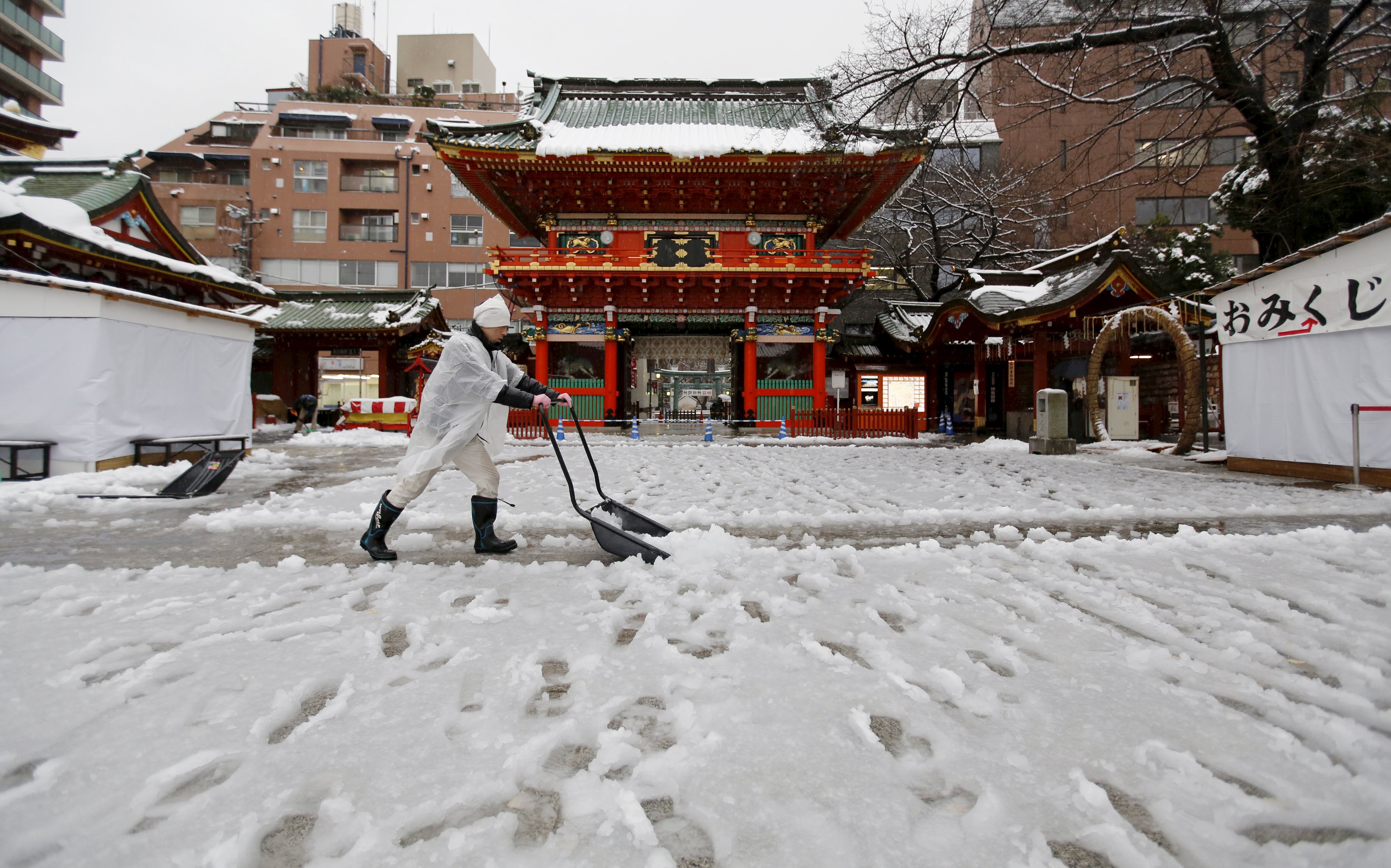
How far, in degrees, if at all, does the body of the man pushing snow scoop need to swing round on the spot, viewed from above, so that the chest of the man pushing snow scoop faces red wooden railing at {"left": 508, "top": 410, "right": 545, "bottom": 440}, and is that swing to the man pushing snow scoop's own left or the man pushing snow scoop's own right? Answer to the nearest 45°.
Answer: approximately 90° to the man pushing snow scoop's own left

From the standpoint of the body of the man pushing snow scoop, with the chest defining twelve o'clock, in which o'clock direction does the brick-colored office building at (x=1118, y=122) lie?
The brick-colored office building is roughly at 11 o'clock from the man pushing snow scoop.

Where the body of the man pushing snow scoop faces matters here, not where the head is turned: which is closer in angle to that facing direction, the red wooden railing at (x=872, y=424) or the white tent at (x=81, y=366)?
the red wooden railing

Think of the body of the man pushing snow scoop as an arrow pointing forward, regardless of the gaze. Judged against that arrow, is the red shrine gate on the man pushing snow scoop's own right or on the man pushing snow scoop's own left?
on the man pushing snow scoop's own left

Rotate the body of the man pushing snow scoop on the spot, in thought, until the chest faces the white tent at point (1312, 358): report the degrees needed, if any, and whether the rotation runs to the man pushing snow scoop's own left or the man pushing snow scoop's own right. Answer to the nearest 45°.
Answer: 0° — they already face it

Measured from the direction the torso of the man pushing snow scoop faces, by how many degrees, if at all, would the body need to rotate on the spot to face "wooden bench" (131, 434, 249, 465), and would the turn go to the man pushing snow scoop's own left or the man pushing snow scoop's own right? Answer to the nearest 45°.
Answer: approximately 135° to the man pushing snow scoop's own left

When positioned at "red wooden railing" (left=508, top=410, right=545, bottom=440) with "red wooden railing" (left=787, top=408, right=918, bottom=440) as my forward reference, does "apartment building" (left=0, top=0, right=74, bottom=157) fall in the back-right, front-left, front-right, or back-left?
back-left

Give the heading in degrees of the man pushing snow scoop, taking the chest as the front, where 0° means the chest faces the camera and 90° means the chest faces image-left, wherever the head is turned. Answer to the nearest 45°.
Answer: approximately 270°

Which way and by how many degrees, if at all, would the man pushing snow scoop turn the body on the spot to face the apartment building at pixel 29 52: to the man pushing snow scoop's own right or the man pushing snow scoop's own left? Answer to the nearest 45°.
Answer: approximately 135° to the man pushing snow scoop's own left

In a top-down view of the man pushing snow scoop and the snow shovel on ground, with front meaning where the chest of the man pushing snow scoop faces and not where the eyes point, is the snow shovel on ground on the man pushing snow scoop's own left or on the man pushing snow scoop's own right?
on the man pushing snow scoop's own left

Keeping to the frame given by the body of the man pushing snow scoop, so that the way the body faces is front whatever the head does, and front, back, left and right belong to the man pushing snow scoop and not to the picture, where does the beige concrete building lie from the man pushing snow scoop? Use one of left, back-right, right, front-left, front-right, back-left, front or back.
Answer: left
